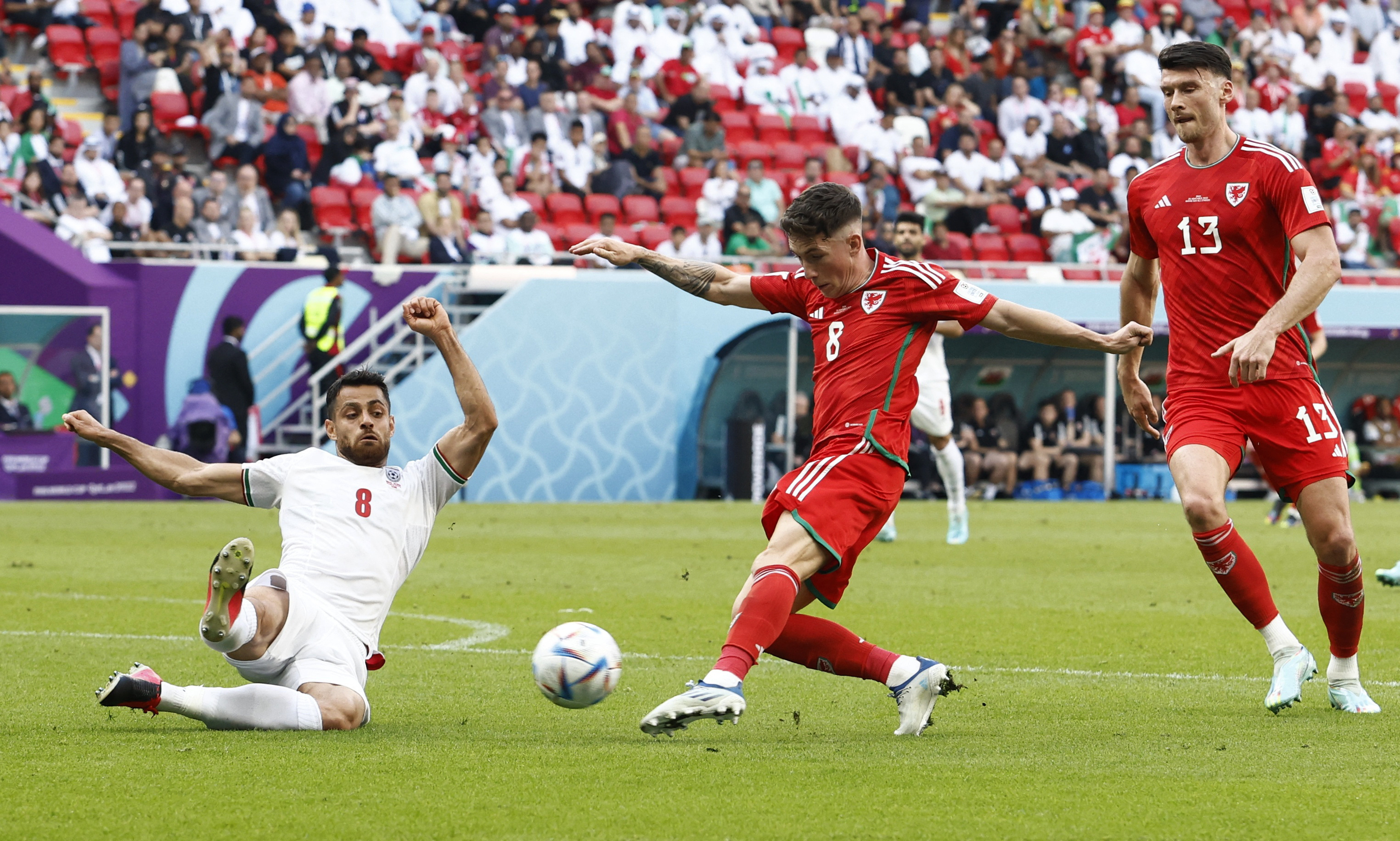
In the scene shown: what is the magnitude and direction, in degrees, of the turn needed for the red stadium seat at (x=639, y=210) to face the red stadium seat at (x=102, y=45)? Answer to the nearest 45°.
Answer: approximately 90° to its right

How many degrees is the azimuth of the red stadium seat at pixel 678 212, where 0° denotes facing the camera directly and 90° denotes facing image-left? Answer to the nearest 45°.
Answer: approximately 0°

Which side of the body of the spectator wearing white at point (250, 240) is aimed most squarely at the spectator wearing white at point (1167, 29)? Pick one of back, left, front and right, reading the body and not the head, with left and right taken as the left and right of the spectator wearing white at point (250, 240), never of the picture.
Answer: left

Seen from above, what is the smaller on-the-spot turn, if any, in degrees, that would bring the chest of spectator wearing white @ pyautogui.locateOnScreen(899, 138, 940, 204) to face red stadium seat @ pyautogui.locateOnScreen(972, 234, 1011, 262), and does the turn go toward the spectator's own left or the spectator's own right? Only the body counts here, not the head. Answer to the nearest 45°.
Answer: approximately 90° to the spectator's own left
